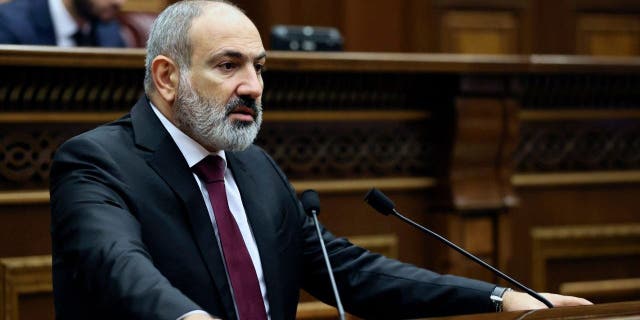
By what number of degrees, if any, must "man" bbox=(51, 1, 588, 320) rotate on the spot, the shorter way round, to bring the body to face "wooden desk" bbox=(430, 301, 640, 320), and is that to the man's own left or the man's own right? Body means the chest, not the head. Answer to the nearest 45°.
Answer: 0° — they already face it

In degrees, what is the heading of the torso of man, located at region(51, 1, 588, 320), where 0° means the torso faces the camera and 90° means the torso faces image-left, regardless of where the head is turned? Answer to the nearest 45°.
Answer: approximately 315°
